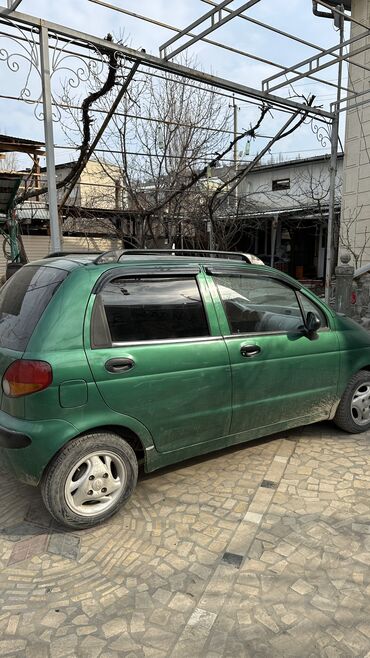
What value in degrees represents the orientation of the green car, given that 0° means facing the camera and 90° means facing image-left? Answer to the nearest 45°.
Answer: approximately 225°
